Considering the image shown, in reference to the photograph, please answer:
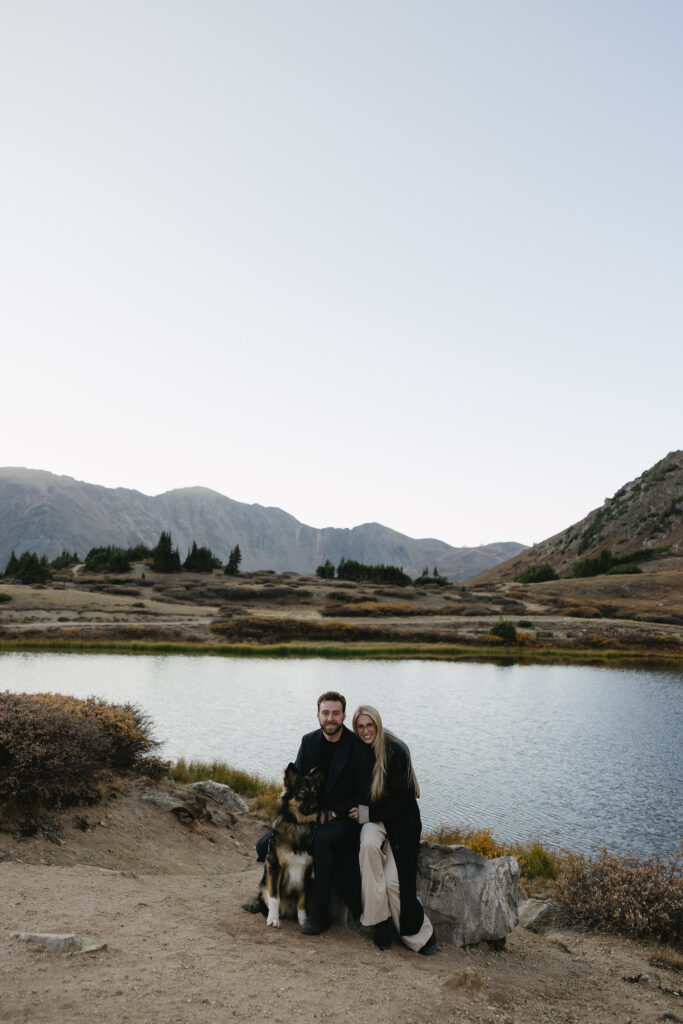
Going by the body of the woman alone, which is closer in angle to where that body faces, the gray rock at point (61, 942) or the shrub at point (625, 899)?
the gray rock

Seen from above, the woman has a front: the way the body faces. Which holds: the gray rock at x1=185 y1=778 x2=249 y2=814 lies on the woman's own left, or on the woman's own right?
on the woman's own right

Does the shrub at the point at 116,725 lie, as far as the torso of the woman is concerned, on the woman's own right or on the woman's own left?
on the woman's own right

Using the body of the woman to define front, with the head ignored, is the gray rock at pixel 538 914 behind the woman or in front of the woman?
behind

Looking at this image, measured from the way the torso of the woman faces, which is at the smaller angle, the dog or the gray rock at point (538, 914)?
the dog

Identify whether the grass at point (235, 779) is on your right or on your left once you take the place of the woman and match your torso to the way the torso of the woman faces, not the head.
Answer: on your right

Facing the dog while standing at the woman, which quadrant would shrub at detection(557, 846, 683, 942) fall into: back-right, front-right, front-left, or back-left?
back-right

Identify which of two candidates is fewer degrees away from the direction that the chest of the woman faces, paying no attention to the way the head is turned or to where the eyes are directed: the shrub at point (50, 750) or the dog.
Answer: the dog

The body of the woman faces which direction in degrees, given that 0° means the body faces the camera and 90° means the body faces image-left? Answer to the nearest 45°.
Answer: approximately 45°
